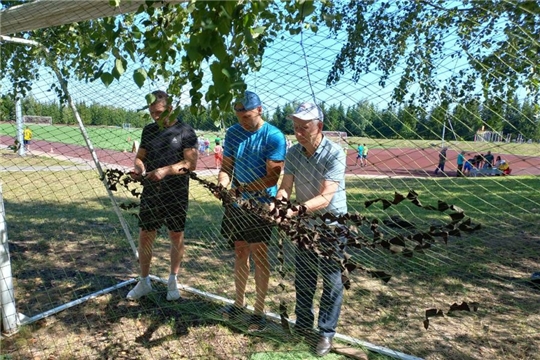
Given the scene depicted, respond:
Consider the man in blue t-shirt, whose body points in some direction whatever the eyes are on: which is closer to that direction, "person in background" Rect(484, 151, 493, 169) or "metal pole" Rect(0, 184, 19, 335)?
the metal pole

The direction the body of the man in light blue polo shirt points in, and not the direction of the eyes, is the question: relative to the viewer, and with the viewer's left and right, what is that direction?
facing the viewer and to the left of the viewer

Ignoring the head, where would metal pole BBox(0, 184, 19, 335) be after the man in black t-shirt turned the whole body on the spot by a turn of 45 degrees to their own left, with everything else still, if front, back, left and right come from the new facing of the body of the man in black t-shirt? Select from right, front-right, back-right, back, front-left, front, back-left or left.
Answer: right

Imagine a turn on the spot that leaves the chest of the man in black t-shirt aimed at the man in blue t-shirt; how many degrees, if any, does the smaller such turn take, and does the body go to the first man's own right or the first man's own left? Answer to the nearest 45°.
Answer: approximately 90° to the first man's own left

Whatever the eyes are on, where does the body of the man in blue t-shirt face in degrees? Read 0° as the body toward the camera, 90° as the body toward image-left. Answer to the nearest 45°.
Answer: approximately 45°

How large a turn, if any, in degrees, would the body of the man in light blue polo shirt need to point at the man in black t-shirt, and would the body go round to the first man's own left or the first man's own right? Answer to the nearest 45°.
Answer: approximately 90° to the first man's own right

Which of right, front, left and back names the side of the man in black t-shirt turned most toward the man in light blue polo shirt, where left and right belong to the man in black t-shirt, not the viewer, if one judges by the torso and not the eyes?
left

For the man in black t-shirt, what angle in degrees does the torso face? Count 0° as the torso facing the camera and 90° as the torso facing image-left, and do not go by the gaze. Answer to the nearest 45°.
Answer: approximately 45°
